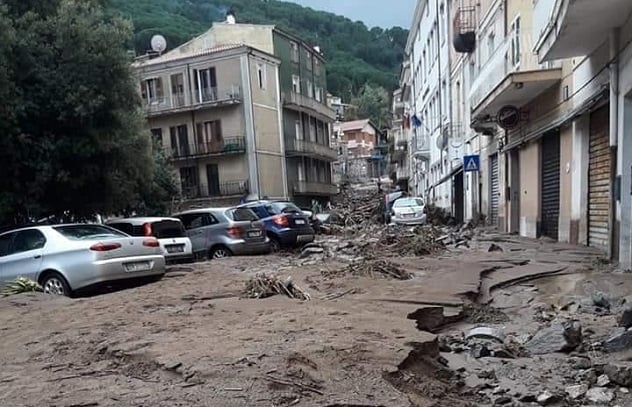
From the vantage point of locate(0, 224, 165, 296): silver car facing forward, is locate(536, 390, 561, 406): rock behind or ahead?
behind

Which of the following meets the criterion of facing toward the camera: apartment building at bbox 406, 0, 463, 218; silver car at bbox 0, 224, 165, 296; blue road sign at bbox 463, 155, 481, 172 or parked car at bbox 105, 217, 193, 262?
the blue road sign

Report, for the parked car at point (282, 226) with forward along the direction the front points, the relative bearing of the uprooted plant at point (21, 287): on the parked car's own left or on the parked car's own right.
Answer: on the parked car's own left

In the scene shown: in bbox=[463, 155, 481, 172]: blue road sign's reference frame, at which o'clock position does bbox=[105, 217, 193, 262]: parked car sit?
The parked car is roughly at 1 o'clock from the blue road sign.

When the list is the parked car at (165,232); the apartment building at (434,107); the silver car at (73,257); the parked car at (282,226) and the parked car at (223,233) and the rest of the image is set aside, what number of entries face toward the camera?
0

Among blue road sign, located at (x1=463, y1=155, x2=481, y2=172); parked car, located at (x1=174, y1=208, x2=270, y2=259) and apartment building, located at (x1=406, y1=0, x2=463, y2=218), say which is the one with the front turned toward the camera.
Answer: the blue road sign

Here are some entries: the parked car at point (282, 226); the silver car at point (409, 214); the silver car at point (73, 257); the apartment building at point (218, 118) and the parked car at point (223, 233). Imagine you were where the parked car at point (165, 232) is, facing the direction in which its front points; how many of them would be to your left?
1

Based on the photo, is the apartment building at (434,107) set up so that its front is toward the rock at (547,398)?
no

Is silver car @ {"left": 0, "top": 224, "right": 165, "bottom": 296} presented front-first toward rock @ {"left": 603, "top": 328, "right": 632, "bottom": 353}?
no

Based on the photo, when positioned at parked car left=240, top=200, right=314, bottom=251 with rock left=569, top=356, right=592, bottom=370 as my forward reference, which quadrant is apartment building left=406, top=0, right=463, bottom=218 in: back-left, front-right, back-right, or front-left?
back-left

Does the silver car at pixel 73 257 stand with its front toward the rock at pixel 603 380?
no

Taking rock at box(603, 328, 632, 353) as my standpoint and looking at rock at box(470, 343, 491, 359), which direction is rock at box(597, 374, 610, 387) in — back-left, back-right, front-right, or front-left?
front-left

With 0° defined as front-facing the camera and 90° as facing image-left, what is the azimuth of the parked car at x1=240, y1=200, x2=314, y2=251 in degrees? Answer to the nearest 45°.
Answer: approximately 135°

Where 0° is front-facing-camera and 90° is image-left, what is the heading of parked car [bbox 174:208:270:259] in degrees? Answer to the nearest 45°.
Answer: approximately 135°

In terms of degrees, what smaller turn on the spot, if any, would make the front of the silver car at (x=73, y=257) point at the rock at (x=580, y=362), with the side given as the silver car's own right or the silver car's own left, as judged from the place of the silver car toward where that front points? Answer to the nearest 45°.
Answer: approximately 180°

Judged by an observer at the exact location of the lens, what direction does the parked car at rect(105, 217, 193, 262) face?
facing away from the viewer and to the left of the viewer

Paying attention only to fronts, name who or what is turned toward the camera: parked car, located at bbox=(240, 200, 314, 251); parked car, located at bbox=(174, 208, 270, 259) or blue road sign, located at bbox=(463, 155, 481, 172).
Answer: the blue road sign

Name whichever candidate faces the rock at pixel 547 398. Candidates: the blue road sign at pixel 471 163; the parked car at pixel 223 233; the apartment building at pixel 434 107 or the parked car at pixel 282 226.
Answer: the blue road sign

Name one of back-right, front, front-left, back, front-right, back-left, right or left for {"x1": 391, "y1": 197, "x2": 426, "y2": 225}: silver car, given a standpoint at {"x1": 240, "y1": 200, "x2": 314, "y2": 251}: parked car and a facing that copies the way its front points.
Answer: right

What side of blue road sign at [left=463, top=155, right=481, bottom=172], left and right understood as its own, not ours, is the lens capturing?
front

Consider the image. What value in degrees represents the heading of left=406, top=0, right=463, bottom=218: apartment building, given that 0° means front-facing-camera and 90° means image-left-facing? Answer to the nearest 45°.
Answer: approximately 90°
